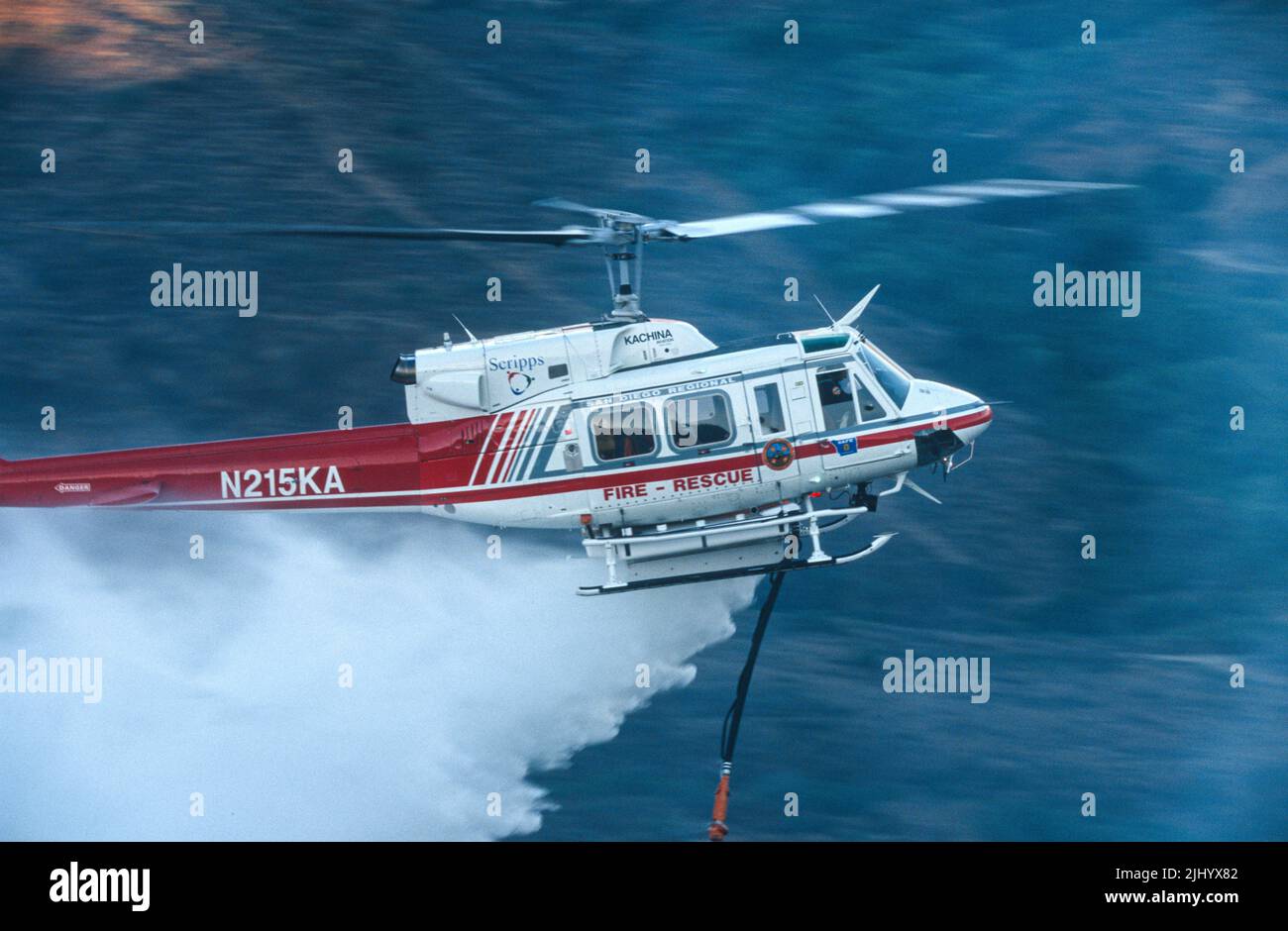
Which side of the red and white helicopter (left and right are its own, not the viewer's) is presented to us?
right
